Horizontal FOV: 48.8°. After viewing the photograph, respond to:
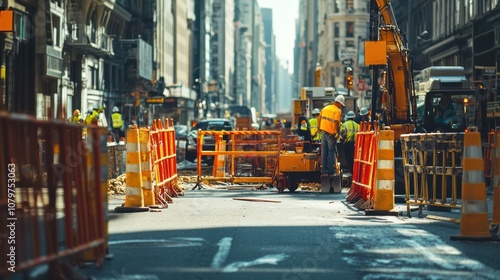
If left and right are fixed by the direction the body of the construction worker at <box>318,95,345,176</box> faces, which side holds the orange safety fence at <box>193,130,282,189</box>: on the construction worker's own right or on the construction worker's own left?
on the construction worker's own left

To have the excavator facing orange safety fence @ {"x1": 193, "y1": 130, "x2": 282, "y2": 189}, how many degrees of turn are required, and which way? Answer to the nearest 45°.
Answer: approximately 45° to its right
